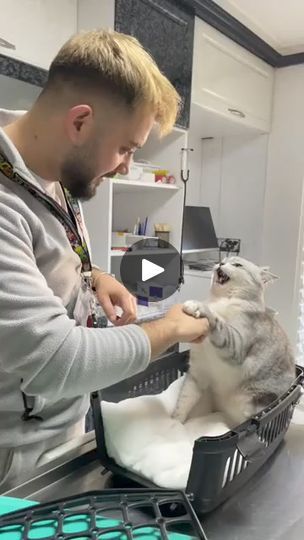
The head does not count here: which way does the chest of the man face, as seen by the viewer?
to the viewer's right

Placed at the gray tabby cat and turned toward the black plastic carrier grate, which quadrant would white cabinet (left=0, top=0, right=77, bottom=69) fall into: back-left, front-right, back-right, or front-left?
back-right

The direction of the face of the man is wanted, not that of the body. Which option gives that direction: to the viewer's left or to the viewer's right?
to the viewer's right

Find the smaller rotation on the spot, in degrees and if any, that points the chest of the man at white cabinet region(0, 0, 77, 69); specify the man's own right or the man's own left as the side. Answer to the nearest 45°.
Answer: approximately 90° to the man's own left

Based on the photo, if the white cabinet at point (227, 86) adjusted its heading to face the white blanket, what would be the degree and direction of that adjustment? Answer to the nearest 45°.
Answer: approximately 45° to its right

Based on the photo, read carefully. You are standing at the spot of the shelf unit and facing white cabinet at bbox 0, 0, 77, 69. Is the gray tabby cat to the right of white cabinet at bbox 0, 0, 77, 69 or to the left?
left

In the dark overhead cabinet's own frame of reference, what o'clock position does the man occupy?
The man is roughly at 2 o'clock from the dark overhead cabinet.

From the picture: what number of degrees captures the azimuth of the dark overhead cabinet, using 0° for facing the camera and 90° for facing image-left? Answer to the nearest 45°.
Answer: approximately 315°
